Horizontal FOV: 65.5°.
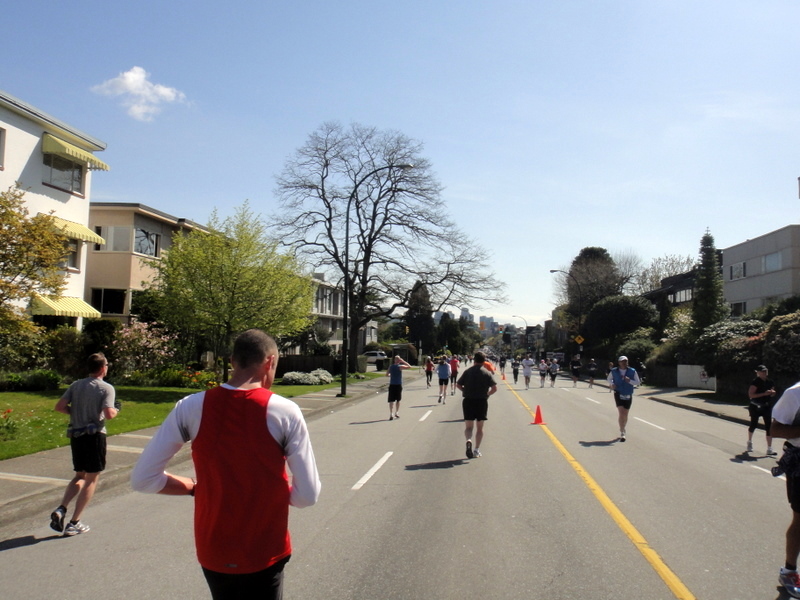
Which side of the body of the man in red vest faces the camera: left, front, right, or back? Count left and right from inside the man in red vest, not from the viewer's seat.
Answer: back

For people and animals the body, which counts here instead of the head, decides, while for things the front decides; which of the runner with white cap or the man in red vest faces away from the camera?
the man in red vest

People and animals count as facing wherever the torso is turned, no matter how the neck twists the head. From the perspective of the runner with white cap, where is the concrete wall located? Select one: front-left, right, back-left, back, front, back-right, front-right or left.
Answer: back

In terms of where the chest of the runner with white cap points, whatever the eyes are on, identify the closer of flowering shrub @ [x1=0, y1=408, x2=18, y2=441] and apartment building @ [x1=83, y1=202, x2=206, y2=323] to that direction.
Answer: the flowering shrub

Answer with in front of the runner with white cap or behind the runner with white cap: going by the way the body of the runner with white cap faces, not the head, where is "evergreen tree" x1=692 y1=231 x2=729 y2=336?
behind

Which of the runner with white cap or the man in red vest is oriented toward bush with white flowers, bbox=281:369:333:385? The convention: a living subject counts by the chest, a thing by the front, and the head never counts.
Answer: the man in red vest

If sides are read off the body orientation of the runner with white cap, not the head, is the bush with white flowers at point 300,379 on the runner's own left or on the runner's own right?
on the runner's own right

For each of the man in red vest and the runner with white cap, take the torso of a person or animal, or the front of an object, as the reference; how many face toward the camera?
1

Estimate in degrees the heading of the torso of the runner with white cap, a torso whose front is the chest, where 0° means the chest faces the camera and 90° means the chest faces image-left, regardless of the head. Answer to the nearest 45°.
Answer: approximately 0°
